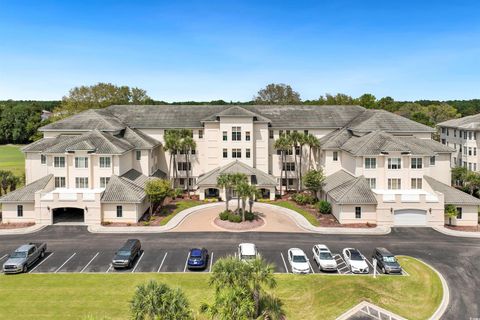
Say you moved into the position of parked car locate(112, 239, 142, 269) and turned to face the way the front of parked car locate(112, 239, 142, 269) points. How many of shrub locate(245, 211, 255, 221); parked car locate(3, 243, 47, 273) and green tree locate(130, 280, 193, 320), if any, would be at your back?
1

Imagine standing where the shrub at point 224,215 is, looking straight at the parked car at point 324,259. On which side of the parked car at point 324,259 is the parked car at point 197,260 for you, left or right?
right

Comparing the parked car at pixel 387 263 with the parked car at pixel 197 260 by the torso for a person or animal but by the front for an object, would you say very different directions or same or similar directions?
same or similar directions

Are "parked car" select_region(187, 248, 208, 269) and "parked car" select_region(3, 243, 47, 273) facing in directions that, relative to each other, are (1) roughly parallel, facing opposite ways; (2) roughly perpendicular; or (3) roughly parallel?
roughly parallel
